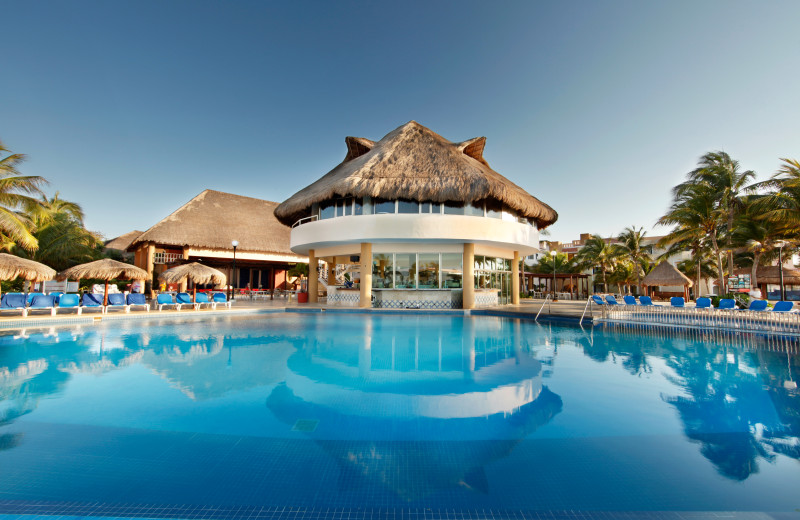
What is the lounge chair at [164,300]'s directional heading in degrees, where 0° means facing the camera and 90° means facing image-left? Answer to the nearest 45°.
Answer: approximately 315°

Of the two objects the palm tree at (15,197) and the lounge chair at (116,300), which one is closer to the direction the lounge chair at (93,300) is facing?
the lounge chair

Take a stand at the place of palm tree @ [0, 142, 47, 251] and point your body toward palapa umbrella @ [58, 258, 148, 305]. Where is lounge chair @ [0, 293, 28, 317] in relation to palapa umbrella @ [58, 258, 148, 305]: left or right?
right

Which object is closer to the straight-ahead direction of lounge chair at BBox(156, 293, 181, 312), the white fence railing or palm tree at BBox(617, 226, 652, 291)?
the white fence railing
